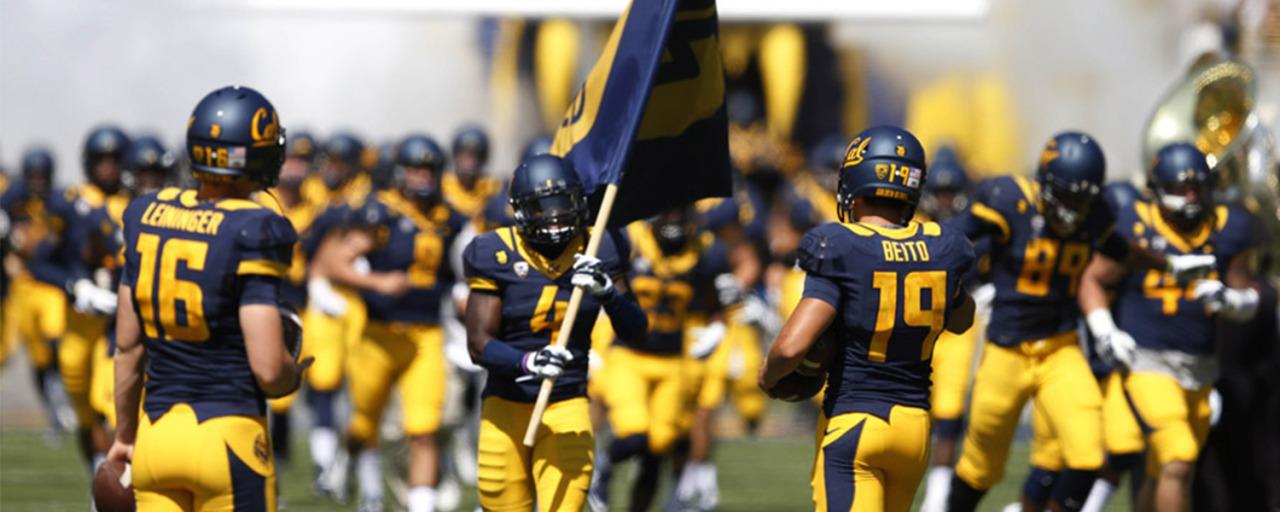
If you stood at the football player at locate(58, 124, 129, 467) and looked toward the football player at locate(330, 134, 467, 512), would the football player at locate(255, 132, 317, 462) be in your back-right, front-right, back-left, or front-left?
front-left

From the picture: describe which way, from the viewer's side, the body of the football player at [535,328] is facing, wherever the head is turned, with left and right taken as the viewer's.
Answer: facing the viewer

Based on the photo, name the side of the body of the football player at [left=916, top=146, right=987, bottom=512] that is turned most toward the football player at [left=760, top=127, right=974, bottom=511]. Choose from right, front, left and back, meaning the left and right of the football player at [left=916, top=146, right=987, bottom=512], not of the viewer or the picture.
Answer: front

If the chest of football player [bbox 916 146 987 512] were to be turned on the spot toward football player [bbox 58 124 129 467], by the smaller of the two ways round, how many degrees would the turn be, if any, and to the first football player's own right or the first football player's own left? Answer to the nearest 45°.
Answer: approximately 90° to the first football player's own right

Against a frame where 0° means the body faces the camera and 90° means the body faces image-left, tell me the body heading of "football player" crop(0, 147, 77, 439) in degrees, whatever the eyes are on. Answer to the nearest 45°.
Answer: approximately 0°

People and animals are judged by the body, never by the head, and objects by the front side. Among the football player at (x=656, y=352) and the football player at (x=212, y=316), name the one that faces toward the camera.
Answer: the football player at (x=656, y=352)

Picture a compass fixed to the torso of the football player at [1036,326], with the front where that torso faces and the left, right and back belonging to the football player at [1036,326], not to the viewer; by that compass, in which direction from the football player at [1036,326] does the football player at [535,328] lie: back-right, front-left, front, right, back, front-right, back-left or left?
right

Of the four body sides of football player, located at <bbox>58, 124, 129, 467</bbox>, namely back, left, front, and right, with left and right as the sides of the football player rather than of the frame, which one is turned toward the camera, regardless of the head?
front

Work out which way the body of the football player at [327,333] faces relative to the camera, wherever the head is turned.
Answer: toward the camera

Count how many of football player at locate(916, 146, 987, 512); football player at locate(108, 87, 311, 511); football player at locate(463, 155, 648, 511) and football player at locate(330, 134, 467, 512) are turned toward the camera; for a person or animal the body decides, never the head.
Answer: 3

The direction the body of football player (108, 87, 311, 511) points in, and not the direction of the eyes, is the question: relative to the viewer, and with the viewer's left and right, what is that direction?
facing away from the viewer and to the right of the viewer

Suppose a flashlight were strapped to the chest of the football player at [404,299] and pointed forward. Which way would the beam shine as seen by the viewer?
toward the camera

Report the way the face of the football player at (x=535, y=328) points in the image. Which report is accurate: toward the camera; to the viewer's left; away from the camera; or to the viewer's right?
toward the camera

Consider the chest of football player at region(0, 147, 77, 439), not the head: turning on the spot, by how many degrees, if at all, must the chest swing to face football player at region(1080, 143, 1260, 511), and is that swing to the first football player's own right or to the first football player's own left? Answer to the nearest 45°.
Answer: approximately 45° to the first football player's own left
